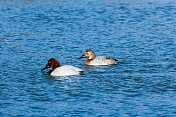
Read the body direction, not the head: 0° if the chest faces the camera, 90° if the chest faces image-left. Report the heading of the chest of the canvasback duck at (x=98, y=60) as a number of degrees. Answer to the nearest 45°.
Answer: approximately 90°
